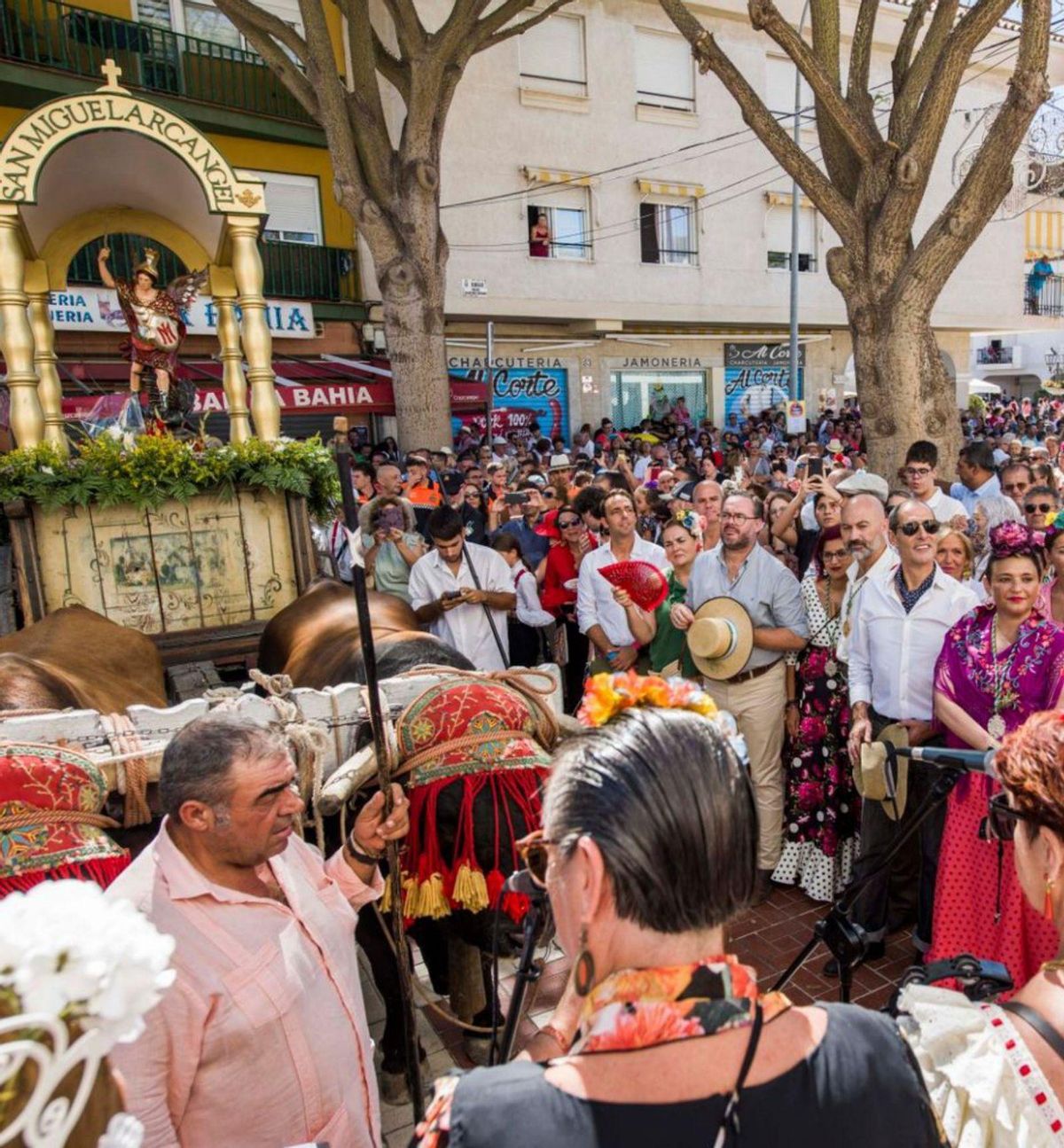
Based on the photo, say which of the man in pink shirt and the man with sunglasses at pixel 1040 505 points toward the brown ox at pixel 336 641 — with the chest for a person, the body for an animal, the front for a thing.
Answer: the man with sunglasses

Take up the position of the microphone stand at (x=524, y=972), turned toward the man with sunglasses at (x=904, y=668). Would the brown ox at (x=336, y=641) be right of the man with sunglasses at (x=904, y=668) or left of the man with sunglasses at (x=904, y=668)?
left

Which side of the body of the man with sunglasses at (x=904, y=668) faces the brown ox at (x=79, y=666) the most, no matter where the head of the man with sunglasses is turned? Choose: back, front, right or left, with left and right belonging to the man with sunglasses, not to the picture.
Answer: right

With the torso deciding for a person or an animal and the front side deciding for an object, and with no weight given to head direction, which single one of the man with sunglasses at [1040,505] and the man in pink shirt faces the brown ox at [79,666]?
the man with sunglasses

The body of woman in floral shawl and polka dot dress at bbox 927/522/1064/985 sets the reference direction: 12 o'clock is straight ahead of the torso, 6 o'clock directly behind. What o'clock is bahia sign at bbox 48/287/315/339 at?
The bahia sign is roughly at 4 o'clock from the woman in floral shawl and polka dot dress.
